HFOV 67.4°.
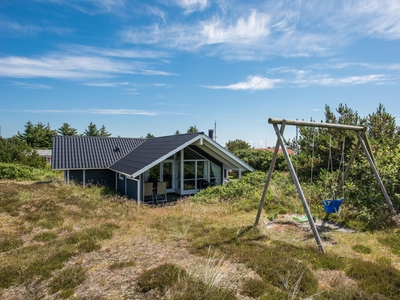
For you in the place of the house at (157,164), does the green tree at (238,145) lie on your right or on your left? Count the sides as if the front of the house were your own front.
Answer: on your left

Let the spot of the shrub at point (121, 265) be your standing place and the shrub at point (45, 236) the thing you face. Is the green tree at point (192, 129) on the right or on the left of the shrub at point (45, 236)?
right

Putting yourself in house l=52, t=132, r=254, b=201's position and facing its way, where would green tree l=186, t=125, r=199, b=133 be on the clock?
The green tree is roughly at 8 o'clock from the house.

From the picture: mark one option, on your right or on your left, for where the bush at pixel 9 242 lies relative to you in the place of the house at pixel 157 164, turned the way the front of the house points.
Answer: on your right

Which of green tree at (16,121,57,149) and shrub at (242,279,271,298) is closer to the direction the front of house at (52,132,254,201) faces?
the shrub

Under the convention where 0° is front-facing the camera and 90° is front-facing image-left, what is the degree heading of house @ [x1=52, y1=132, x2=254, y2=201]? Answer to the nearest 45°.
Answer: approximately 315°

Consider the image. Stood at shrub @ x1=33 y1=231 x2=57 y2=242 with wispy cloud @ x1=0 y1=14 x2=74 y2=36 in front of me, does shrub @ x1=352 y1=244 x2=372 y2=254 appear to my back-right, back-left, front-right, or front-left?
back-right

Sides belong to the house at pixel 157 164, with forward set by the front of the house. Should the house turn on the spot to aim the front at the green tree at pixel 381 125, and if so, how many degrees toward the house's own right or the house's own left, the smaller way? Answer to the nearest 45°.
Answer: approximately 45° to the house's own left

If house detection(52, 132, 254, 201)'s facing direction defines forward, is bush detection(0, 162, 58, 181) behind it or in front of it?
behind
